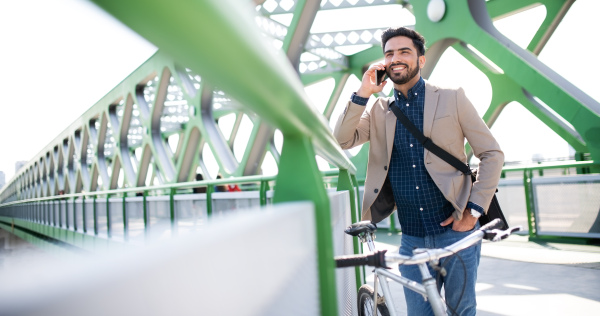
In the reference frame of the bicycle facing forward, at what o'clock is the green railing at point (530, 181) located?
The green railing is roughly at 8 o'clock from the bicycle.
